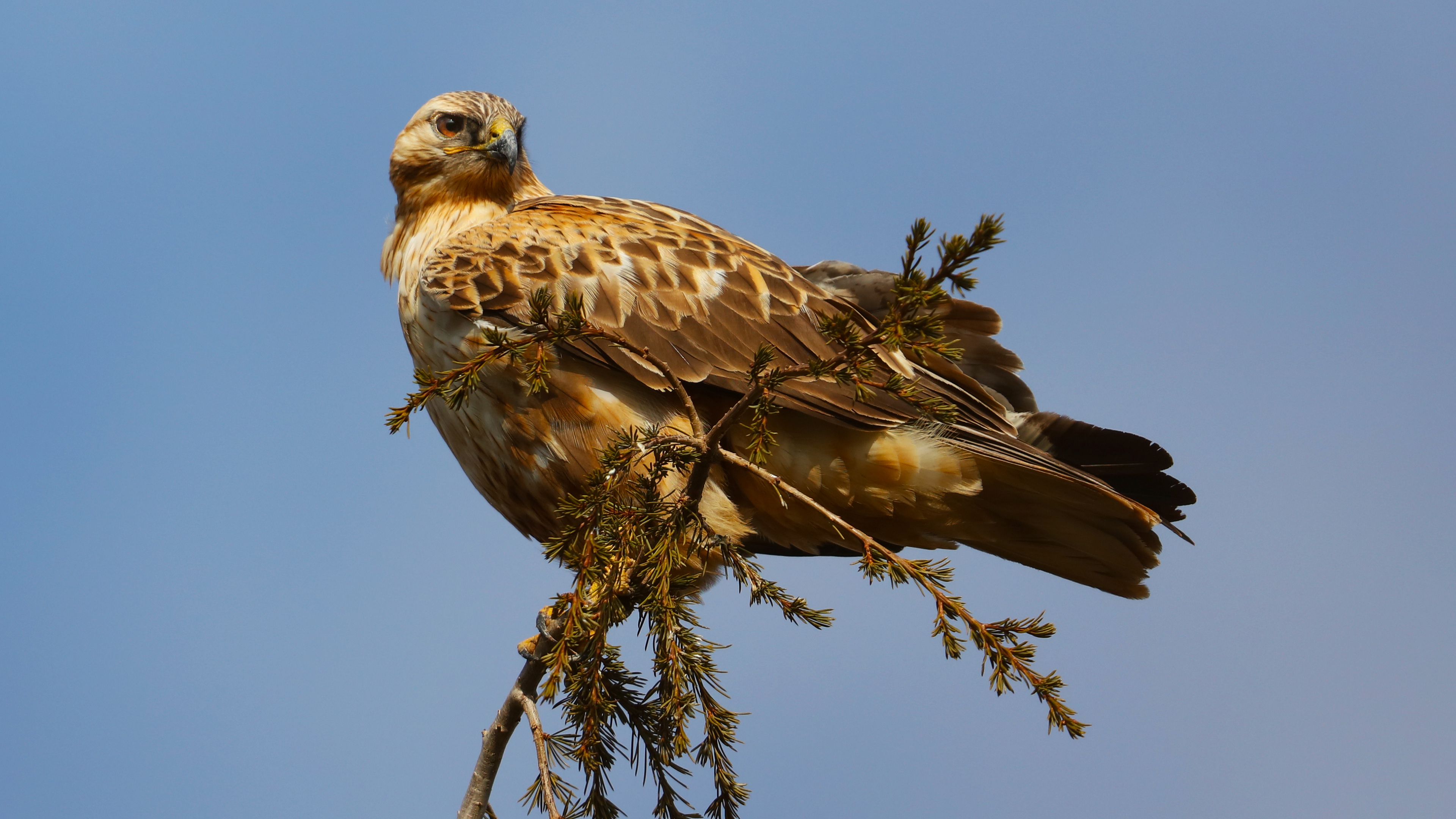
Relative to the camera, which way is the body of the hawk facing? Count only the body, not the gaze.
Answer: to the viewer's left
